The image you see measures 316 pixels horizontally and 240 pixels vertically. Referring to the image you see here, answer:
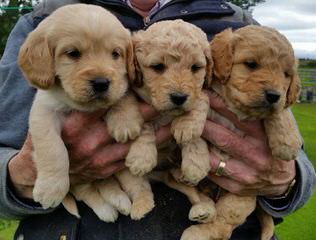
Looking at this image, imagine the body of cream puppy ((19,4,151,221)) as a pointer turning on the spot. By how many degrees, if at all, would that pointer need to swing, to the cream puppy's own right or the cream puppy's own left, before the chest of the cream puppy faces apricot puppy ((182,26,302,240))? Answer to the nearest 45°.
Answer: approximately 45° to the cream puppy's own left

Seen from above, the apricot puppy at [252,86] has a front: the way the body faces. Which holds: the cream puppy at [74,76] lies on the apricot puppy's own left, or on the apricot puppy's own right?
on the apricot puppy's own right

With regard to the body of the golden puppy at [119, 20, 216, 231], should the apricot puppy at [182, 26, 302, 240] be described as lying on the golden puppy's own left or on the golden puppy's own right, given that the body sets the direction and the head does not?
on the golden puppy's own left

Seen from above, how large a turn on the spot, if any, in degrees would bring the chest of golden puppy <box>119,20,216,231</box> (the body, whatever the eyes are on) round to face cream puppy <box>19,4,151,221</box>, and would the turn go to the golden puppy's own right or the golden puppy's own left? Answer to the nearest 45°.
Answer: approximately 90° to the golden puppy's own right

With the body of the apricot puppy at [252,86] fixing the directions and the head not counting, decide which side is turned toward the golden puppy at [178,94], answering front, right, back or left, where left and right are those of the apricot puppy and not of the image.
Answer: right

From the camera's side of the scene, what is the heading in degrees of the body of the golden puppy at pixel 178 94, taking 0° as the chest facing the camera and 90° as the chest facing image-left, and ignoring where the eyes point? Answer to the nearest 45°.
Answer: approximately 0°

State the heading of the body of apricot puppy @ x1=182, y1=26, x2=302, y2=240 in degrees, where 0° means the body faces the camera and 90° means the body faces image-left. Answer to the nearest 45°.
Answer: approximately 315°

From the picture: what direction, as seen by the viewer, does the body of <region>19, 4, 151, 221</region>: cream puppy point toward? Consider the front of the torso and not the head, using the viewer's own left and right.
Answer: facing the viewer and to the right of the viewer
